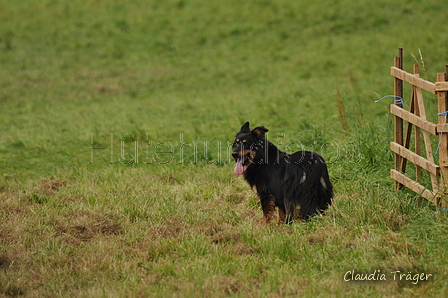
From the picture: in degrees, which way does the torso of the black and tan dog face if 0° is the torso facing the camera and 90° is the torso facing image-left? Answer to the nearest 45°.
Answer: approximately 90°
